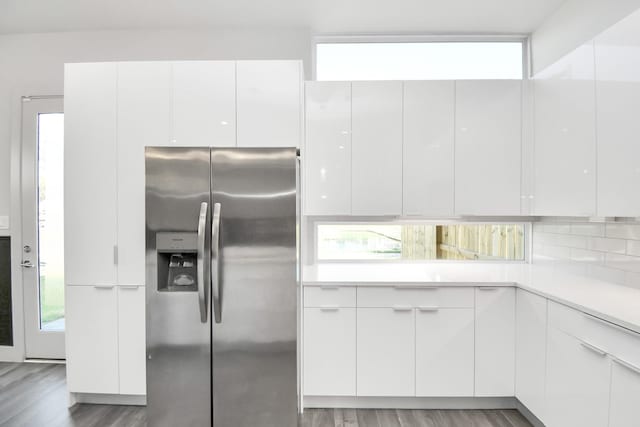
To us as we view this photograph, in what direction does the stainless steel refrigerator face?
facing the viewer

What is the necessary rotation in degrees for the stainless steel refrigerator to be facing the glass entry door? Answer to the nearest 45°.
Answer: approximately 135° to its right
